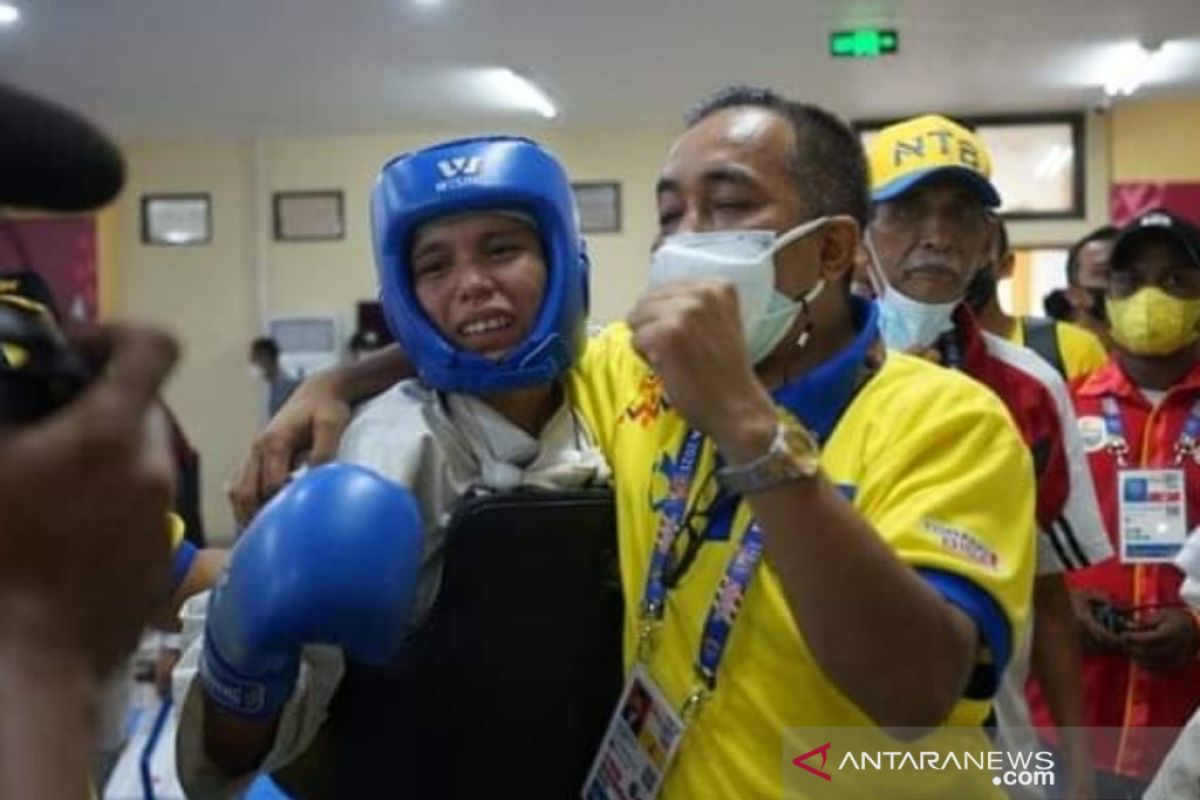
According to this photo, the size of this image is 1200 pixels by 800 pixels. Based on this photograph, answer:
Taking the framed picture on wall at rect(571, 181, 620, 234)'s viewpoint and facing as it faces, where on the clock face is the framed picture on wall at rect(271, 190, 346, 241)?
the framed picture on wall at rect(271, 190, 346, 241) is roughly at 3 o'clock from the framed picture on wall at rect(571, 181, 620, 234).

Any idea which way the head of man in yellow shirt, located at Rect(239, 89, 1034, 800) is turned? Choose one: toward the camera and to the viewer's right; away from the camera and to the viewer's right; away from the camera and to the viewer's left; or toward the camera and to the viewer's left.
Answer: toward the camera and to the viewer's left

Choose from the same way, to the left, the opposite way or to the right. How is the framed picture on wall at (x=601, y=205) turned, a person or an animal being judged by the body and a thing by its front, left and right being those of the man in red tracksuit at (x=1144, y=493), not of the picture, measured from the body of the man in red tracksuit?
the same way

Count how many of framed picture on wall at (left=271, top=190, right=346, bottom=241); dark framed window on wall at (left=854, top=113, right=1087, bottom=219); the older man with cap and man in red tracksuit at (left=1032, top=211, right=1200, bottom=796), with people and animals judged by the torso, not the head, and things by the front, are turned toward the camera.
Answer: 4

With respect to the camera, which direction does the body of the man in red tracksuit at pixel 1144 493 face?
toward the camera

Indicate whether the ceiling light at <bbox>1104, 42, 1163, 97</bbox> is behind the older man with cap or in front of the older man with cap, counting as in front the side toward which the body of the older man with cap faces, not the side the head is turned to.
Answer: behind

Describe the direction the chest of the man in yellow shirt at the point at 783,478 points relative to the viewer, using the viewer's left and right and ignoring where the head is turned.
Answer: facing the viewer and to the left of the viewer

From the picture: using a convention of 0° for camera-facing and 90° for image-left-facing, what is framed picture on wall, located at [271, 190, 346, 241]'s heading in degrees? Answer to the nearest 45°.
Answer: approximately 0°

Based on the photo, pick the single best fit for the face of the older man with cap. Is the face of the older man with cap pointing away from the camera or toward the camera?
toward the camera

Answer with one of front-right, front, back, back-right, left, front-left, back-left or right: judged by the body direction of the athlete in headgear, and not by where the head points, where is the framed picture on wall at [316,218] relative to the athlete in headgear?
back

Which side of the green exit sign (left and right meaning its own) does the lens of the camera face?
front

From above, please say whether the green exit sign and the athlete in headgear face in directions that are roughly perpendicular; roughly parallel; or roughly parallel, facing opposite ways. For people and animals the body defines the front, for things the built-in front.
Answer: roughly parallel

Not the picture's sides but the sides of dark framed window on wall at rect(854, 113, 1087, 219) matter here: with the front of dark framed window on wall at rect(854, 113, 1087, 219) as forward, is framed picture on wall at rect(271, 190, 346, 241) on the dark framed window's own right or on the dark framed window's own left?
on the dark framed window's own right

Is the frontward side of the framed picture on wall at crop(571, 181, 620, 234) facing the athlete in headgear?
yes

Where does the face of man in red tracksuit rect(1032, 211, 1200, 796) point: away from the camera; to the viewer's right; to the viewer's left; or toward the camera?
toward the camera

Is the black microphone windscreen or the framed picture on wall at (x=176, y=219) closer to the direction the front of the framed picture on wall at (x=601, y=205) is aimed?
the black microphone windscreen

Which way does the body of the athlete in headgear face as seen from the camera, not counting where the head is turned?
toward the camera

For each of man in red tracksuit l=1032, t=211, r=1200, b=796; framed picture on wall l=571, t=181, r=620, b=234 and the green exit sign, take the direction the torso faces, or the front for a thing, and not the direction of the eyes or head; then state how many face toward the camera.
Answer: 3

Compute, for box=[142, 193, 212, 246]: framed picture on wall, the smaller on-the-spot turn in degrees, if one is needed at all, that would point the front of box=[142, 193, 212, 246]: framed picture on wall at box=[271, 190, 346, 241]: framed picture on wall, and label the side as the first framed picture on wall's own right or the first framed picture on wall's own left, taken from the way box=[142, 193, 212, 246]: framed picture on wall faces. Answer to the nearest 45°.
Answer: approximately 90° to the first framed picture on wall's own left

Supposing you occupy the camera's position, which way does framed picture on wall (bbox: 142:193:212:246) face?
facing the viewer

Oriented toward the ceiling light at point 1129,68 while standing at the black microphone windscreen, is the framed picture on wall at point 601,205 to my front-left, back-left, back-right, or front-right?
front-left
